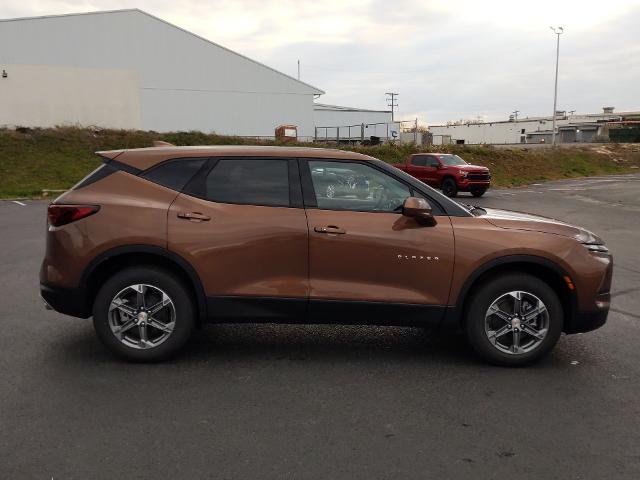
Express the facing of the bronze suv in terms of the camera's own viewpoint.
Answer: facing to the right of the viewer

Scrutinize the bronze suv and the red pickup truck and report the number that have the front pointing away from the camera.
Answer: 0

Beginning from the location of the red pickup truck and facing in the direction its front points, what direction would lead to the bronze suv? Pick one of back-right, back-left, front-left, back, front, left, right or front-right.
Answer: front-right

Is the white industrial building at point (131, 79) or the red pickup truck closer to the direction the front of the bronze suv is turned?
the red pickup truck

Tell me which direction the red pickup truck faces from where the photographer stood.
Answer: facing the viewer and to the right of the viewer

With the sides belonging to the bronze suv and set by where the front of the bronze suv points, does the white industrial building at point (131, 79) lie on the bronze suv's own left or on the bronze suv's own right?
on the bronze suv's own left

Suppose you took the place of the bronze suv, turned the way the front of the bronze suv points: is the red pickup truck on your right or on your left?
on your left

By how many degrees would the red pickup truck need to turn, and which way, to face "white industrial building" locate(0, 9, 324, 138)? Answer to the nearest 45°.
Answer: approximately 180°

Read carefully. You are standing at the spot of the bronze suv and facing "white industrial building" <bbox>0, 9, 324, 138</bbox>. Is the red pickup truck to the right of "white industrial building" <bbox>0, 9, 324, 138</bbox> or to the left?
right
